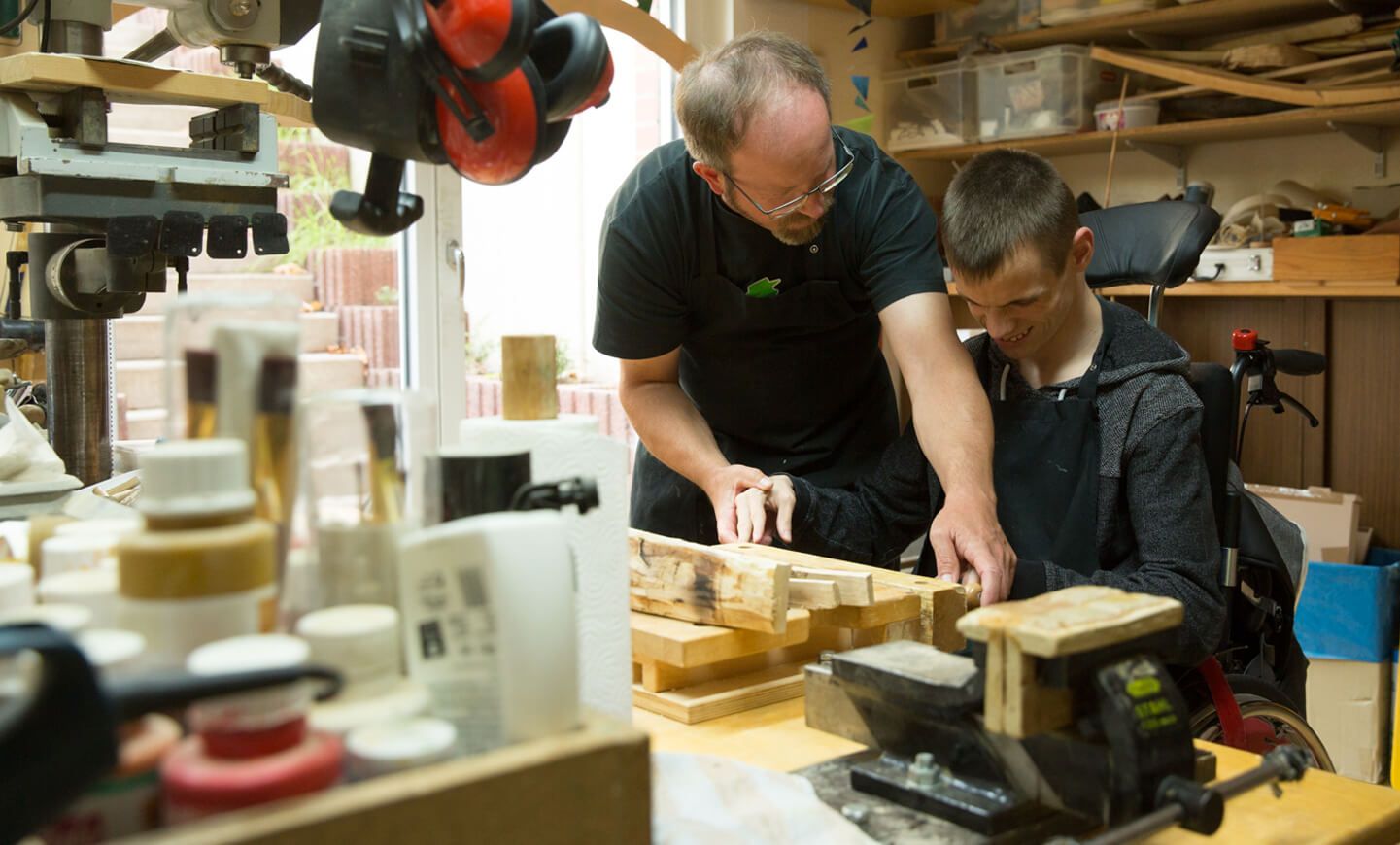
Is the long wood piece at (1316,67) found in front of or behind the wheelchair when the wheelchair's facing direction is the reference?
behind

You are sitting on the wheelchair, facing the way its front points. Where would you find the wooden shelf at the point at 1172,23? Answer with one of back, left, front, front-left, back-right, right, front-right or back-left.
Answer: back-right

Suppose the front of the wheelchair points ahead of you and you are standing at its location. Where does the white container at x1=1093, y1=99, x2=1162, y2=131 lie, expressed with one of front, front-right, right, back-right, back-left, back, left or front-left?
back-right

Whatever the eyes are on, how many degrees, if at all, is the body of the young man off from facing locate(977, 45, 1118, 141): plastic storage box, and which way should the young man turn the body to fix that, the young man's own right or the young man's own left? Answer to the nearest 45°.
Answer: approximately 135° to the young man's own right

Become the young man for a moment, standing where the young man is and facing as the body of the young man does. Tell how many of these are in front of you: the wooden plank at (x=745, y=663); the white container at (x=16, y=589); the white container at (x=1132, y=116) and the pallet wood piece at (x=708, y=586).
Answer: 3

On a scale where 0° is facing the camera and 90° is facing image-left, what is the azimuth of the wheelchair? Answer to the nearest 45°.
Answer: approximately 45°

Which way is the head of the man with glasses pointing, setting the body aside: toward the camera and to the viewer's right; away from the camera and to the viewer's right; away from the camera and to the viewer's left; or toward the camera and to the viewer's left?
toward the camera and to the viewer's right

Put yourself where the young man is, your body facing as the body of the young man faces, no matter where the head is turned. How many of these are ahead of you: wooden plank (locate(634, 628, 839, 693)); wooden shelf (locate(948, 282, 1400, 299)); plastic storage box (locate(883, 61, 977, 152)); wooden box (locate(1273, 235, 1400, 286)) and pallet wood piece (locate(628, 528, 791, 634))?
2

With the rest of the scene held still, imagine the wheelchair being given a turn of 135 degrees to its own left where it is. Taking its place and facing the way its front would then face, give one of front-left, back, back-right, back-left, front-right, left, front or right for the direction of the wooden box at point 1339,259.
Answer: left

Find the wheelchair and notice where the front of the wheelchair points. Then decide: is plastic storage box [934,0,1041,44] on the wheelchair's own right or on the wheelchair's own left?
on the wheelchair's own right

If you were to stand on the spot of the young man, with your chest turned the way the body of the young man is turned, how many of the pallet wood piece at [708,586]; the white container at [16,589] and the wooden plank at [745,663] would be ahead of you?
3

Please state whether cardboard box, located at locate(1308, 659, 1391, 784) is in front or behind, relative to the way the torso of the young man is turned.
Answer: behind

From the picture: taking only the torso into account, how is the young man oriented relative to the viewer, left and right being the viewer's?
facing the viewer and to the left of the viewer

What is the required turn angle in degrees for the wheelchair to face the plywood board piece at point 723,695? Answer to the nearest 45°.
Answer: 0° — it already faces it

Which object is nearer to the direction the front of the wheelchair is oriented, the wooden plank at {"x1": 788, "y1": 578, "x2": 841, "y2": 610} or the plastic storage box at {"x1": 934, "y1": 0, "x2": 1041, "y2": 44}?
the wooden plank
